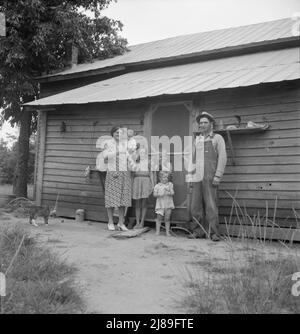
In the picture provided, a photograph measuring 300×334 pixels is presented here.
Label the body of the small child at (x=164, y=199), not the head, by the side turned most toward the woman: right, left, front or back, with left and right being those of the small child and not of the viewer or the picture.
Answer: right

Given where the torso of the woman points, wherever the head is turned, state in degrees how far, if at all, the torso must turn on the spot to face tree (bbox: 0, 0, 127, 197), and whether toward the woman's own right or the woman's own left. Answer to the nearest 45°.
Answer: approximately 135° to the woman's own right

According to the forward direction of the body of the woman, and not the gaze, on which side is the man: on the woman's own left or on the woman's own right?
on the woman's own left

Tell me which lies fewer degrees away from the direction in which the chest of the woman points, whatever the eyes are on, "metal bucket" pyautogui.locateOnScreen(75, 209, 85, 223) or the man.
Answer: the man

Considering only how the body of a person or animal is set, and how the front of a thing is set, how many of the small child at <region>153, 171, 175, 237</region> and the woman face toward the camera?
2

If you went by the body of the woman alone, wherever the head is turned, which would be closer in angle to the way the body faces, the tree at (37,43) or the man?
the man

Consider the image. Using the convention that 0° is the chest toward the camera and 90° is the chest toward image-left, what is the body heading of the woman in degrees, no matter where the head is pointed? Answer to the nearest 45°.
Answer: approximately 0°

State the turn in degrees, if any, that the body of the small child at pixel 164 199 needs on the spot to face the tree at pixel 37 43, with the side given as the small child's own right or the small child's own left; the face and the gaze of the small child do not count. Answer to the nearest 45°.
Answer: approximately 135° to the small child's own right

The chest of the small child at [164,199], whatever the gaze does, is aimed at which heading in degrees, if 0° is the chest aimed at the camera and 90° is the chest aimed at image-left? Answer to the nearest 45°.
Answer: approximately 0°
